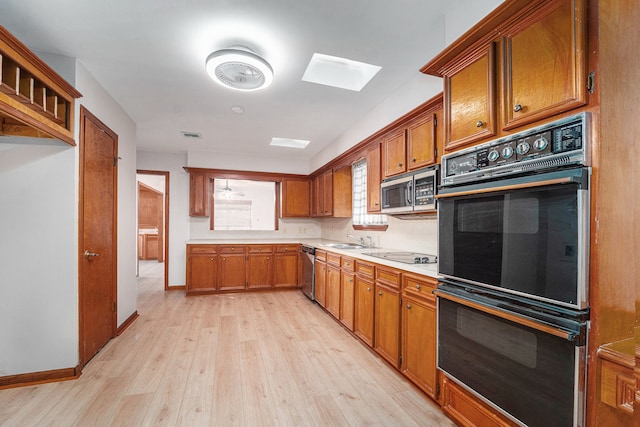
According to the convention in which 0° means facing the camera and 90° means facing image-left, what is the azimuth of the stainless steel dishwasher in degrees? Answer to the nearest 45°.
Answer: approximately 90°

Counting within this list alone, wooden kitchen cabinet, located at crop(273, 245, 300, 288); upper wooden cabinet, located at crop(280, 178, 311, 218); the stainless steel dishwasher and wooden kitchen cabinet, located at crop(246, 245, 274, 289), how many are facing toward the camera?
3

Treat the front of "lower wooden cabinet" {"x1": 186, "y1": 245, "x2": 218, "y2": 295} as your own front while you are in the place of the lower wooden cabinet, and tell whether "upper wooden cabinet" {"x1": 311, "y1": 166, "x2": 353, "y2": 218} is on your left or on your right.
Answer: on your left

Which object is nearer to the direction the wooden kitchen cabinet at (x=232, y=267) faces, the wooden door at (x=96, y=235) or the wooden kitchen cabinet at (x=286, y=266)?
the wooden door

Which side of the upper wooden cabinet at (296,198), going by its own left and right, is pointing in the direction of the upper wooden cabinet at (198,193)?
right

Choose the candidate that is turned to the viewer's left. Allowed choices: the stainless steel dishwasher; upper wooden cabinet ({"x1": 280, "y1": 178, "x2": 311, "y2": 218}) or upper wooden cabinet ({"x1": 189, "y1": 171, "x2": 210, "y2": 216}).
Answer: the stainless steel dishwasher

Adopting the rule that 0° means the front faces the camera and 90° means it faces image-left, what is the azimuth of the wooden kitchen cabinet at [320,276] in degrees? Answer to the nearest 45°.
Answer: approximately 45°

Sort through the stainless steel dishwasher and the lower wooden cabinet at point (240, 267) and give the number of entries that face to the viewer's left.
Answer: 1

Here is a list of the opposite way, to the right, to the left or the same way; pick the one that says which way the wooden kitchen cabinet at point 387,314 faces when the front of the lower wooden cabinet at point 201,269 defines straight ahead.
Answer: to the right
